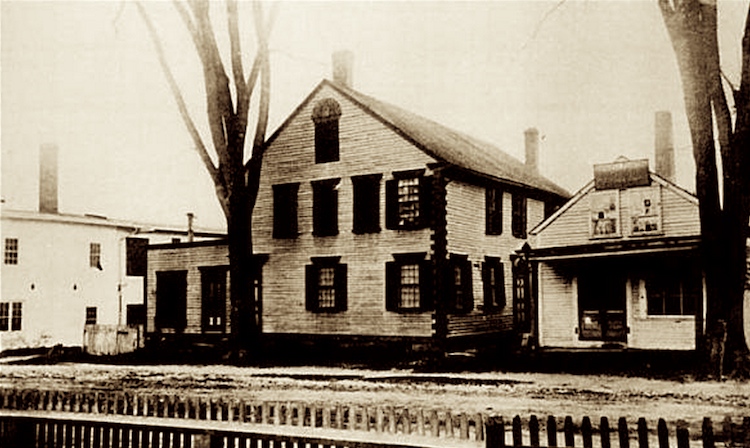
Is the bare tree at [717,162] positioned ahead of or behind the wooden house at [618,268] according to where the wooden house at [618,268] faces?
ahead

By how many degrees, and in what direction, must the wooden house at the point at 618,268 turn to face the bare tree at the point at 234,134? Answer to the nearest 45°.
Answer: approximately 90° to its right

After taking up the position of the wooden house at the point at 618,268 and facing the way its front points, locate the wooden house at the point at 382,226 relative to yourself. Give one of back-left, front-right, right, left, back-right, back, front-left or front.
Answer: right

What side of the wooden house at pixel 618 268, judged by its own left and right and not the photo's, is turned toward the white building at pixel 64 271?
right

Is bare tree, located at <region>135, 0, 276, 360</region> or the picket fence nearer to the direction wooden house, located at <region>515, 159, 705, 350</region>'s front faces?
the picket fence

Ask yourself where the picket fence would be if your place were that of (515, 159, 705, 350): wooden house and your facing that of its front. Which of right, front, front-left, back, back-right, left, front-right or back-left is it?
front

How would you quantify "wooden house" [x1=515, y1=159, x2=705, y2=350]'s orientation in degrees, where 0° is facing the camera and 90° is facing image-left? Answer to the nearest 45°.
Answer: approximately 0°

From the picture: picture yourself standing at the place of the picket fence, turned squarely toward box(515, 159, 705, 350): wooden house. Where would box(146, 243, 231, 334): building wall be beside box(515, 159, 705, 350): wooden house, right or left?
left

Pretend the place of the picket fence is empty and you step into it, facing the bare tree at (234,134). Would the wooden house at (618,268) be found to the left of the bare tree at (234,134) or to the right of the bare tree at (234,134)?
right

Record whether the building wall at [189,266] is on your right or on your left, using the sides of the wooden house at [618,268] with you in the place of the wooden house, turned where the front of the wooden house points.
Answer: on your right
